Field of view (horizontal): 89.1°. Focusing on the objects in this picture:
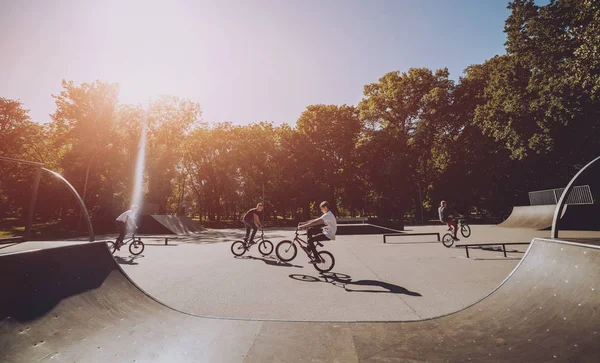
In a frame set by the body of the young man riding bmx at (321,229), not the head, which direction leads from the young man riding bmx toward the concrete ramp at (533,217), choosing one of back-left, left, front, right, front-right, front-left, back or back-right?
back-right

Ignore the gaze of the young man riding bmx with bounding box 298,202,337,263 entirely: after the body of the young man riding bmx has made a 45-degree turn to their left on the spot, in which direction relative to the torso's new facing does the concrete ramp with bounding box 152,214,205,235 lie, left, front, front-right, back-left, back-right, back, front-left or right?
right

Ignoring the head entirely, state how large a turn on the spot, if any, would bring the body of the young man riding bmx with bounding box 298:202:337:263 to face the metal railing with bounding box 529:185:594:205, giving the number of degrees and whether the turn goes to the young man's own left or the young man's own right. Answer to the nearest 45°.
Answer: approximately 135° to the young man's own right

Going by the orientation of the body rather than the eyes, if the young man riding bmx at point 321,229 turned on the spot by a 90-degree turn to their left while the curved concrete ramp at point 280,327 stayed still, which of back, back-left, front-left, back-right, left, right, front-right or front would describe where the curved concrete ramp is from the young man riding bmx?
front

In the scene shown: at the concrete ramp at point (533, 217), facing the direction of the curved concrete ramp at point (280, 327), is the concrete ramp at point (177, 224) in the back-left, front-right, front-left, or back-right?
front-right

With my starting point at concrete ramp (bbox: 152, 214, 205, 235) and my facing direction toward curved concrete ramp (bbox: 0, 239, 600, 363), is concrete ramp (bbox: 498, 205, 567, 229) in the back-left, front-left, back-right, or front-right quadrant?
front-left

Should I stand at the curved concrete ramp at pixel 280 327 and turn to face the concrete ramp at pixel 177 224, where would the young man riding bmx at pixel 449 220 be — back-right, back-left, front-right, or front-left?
front-right
